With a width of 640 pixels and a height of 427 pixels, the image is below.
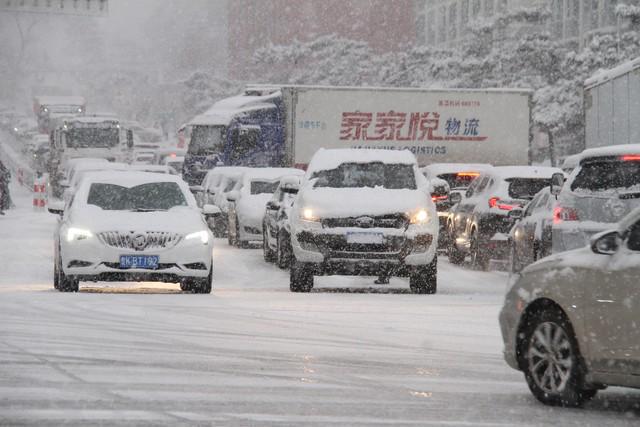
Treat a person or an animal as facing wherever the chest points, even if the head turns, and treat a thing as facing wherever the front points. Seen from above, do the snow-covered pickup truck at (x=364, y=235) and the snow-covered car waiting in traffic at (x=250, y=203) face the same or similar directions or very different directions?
same or similar directions

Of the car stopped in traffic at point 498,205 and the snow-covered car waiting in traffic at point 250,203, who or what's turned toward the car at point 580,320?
the snow-covered car waiting in traffic at point 250,203

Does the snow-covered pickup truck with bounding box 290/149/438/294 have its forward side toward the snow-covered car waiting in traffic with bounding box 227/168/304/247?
no

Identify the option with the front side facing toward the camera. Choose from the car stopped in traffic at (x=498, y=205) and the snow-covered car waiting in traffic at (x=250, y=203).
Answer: the snow-covered car waiting in traffic at (x=250, y=203)

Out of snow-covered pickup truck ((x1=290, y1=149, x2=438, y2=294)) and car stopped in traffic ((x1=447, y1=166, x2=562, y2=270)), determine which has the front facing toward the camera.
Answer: the snow-covered pickup truck

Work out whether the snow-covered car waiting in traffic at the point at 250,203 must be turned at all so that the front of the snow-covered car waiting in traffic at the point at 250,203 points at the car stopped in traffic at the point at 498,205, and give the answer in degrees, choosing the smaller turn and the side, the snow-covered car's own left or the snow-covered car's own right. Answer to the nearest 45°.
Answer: approximately 45° to the snow-covered car's own left

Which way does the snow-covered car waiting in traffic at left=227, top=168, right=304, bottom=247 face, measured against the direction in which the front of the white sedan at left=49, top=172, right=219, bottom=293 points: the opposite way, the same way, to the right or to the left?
the same way

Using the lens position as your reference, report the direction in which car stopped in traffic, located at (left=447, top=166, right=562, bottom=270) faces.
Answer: facing away from the viewer and to the left of the viewer

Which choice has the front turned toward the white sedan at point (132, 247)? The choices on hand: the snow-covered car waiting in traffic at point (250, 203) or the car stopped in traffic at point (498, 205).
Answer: the snow-covered car waiting in traffic at point (250, 203)

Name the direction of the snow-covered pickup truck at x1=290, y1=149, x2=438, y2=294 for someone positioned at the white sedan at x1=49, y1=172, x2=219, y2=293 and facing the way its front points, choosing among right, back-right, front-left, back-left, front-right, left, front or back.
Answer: left

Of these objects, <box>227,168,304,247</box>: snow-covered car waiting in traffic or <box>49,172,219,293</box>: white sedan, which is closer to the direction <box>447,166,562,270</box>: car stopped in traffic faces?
the snow-covered car waiting in traffic

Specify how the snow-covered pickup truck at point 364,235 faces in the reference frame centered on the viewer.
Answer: facing the viewer

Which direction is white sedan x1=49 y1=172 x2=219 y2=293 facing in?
toward the camera

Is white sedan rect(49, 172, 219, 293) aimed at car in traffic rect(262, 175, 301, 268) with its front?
no
